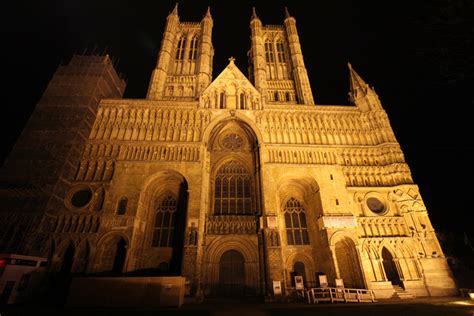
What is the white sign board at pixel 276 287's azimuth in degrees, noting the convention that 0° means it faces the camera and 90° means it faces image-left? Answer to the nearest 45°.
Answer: approximately 0°

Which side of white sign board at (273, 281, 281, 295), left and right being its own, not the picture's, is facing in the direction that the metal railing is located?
left

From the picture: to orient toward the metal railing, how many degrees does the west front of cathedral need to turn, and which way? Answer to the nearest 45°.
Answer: approximately 90° to its left

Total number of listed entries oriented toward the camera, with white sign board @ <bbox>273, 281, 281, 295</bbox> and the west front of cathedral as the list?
2
